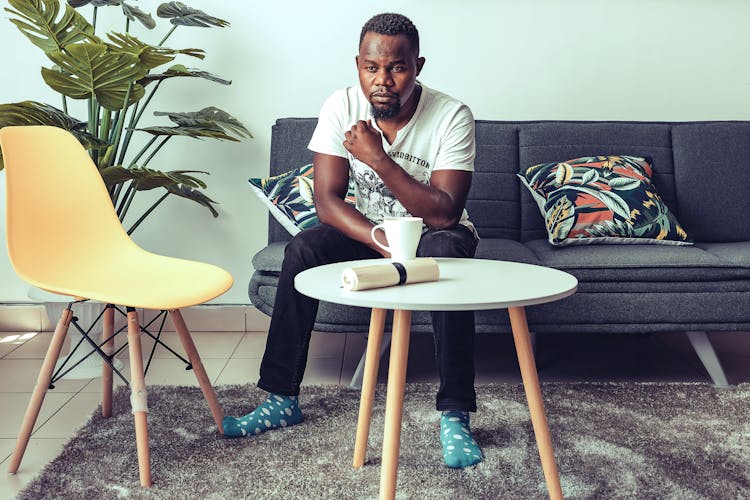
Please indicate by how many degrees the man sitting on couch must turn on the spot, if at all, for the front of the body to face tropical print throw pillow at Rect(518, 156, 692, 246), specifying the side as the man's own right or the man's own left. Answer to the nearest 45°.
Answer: approximately 135° to the man's own left

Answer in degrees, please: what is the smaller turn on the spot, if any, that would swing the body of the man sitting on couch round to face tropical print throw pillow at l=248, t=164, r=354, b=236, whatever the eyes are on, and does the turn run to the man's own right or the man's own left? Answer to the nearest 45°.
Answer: approximately 135° to the man's own right

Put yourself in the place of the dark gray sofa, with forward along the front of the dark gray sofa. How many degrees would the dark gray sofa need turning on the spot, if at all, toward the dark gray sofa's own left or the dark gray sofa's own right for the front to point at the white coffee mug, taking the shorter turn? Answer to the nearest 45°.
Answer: approximately 45° to the dark gray sofa's own right

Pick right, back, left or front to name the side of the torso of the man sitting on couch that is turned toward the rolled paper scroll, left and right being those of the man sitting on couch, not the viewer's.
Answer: front

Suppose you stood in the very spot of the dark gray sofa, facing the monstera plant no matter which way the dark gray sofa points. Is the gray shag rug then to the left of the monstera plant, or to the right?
left

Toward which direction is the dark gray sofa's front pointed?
toward the camera

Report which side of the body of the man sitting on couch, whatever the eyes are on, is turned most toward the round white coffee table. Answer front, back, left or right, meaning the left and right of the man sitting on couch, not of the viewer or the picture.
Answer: front

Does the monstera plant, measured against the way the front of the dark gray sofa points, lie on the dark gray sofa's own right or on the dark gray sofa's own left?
on the dark gray sofa's own right

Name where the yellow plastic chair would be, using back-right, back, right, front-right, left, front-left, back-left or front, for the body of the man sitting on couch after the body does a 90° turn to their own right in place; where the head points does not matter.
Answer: front
